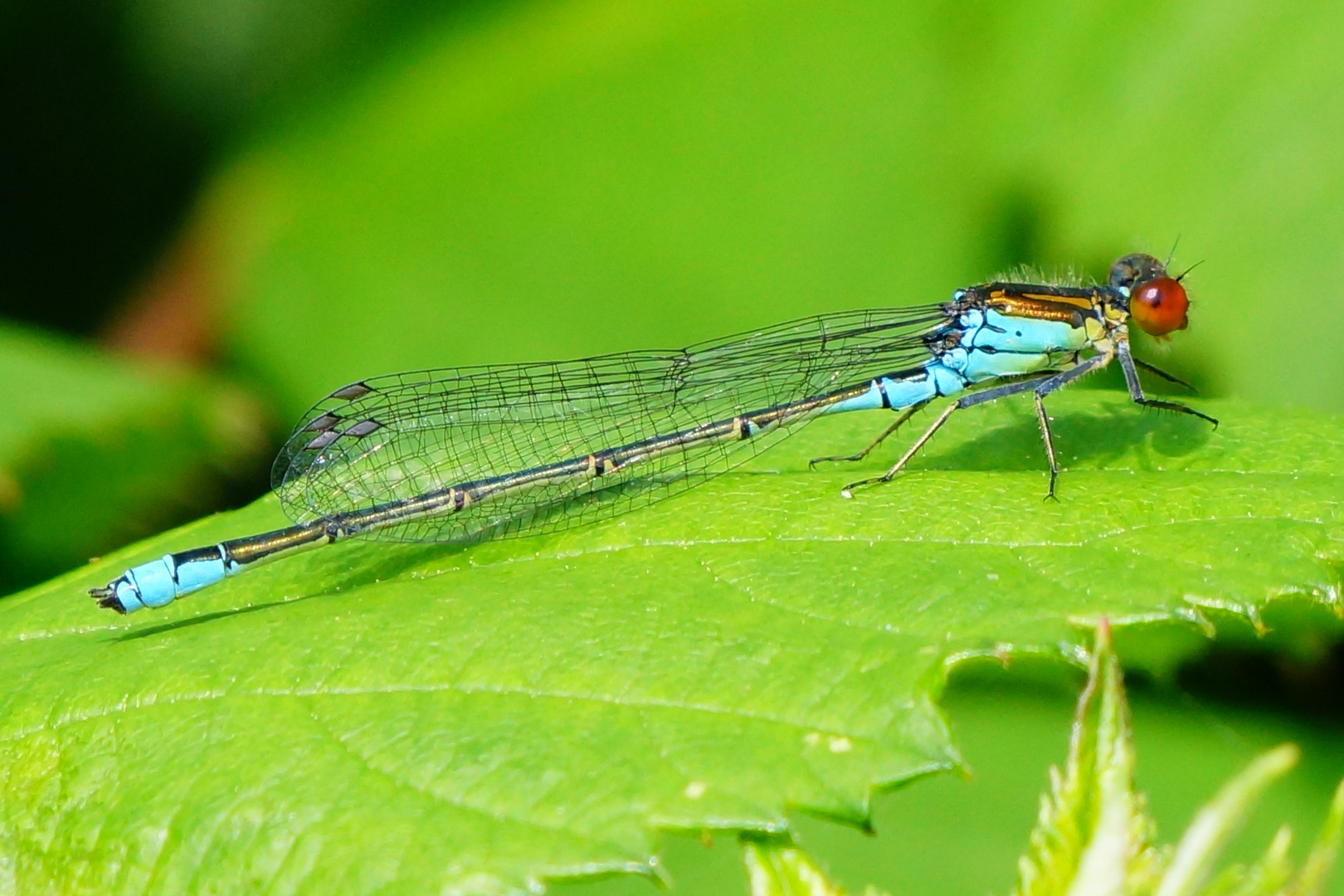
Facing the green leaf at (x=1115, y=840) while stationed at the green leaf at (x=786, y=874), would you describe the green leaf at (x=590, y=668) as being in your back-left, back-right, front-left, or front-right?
back-left

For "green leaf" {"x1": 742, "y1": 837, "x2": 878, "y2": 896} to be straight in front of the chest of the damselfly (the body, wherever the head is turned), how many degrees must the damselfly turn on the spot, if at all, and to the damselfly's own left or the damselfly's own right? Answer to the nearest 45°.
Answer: approximately 90° to the damselfly's own right

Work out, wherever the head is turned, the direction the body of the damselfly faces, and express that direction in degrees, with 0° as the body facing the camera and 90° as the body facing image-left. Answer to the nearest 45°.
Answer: approximately 270°

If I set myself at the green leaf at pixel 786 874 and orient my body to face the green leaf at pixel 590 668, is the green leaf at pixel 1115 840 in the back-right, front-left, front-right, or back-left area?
back-right

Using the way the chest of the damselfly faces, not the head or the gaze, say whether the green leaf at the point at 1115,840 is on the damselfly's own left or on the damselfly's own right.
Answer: on the damselfly's own right

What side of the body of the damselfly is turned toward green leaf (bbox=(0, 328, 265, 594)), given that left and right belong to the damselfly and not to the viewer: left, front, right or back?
back
